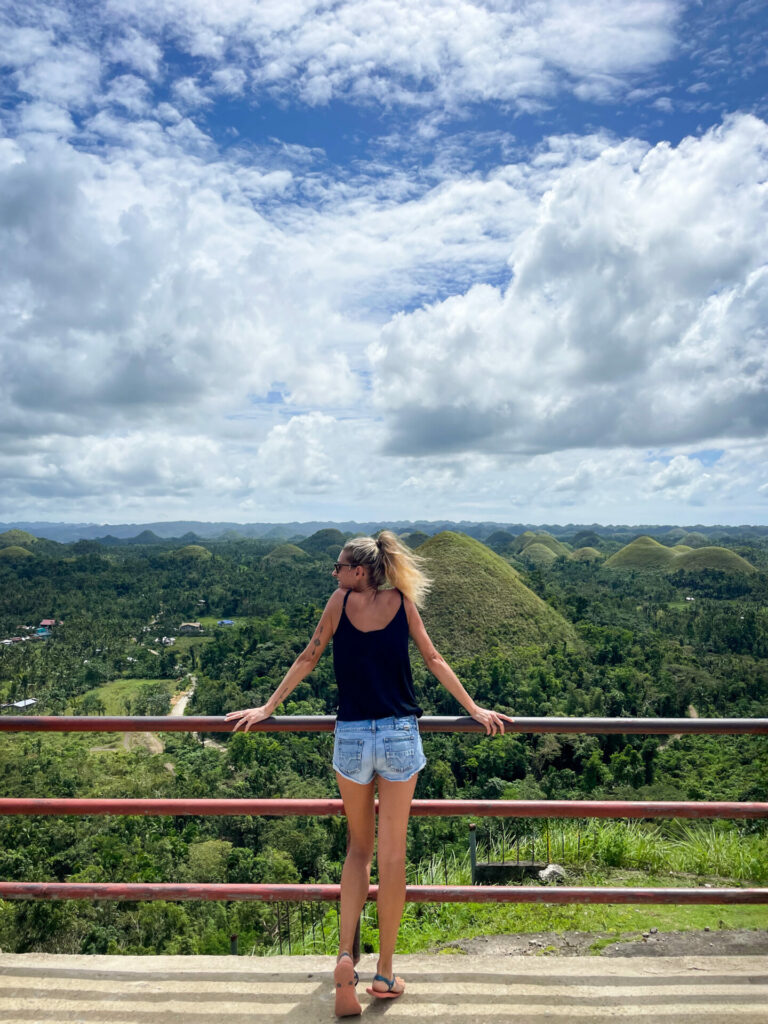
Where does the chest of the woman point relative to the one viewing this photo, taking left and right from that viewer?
facing away from the viewer

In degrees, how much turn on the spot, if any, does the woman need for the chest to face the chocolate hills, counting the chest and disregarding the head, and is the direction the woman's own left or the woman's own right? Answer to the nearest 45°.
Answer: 0° — they already face it
